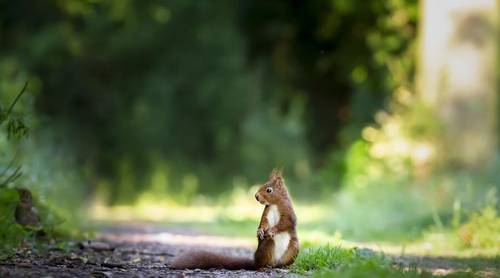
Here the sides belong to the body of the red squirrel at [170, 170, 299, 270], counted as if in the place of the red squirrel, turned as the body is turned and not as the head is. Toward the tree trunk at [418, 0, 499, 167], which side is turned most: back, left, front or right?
back

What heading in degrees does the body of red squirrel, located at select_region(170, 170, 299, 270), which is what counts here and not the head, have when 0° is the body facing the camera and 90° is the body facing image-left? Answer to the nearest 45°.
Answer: approximately 45°
